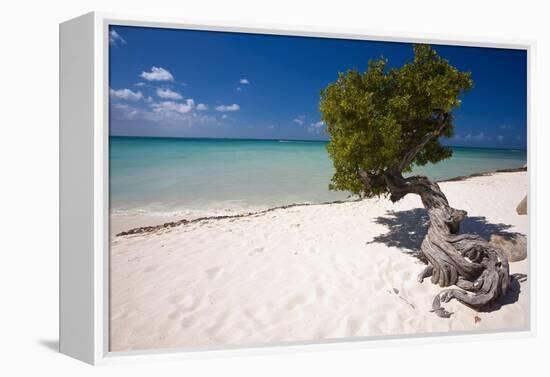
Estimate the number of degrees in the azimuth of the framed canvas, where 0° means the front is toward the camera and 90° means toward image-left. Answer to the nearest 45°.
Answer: approximately 315°
